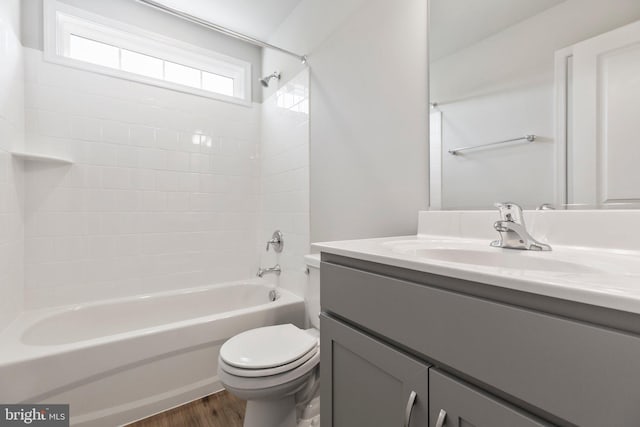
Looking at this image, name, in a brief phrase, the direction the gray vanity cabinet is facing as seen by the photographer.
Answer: facing the viewer and to the left of the viewer

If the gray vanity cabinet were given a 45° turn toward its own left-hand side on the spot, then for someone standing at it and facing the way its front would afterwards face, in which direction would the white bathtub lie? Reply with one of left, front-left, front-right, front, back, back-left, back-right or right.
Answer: right

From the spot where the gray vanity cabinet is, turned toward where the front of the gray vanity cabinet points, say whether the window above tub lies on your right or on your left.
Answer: on your right

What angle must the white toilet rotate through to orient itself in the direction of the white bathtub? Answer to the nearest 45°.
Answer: approximately 90° to its right

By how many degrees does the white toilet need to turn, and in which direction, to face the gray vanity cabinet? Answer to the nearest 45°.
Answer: approximately 90° to its left

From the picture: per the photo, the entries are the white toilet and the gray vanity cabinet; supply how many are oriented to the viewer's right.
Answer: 0
